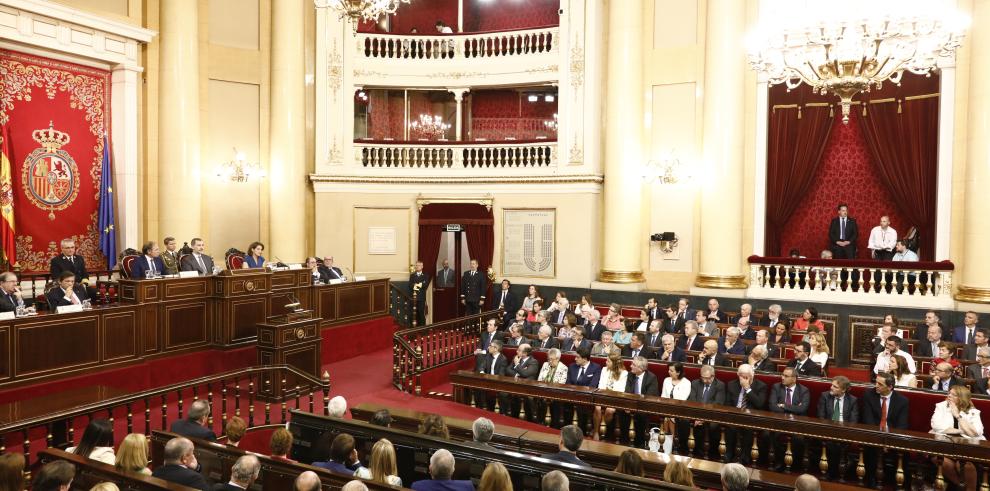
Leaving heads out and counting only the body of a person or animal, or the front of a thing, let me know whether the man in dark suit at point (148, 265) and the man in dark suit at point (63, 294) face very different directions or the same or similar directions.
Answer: same or similar directions

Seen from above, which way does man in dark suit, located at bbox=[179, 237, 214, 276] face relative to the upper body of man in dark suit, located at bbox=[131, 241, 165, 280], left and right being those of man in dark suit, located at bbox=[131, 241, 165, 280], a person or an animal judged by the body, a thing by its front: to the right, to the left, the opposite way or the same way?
the same way

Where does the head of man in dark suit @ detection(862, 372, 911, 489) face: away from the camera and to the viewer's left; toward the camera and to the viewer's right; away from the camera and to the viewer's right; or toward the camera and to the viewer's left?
toward the camera and to the viewer's left

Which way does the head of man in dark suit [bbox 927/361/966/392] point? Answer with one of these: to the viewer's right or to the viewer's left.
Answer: to the viewer's left

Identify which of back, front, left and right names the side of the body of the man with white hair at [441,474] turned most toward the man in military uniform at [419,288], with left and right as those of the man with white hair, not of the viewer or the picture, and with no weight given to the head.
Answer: front

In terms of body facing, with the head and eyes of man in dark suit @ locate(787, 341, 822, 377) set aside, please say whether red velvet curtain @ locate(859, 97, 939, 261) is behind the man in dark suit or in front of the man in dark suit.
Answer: behind

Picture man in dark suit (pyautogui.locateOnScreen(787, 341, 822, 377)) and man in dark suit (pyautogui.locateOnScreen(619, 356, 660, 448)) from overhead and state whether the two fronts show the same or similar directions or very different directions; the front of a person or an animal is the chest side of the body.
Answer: same or similar directions

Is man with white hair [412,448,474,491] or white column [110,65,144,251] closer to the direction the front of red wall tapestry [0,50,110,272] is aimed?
the man with white hair

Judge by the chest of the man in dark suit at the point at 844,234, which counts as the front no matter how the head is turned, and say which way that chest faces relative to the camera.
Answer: toward the camera

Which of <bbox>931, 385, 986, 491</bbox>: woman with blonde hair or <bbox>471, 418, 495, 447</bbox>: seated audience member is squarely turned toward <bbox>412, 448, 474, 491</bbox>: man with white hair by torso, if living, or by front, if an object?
the woman with blonde hair

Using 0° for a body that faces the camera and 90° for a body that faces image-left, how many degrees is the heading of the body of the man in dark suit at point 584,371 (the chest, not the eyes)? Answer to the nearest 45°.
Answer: approximately 45°

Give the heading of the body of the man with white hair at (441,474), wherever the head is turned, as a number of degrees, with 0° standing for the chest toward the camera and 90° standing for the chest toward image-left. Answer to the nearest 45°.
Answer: approximately 180°

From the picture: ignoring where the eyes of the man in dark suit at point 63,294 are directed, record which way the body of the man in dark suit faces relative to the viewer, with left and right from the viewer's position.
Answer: facing the viewer and to the right of the viewer

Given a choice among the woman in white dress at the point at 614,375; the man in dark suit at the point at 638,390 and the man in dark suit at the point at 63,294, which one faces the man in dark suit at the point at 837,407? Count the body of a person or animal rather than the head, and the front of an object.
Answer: the man in dark suit at the point at 63,294

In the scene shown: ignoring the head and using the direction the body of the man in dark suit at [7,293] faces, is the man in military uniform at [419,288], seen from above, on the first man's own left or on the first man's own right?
on the first man's own left

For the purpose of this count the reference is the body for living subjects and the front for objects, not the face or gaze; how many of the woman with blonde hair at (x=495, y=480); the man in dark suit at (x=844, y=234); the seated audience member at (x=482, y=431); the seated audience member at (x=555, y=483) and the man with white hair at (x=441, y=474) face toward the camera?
1

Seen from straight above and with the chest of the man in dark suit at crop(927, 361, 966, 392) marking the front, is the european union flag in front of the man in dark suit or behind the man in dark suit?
in front

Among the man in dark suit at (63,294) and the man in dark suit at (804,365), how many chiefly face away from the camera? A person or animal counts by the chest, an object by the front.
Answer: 0

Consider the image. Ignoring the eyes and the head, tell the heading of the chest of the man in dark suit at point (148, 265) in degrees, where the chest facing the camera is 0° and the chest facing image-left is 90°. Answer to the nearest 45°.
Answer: approximately 315°

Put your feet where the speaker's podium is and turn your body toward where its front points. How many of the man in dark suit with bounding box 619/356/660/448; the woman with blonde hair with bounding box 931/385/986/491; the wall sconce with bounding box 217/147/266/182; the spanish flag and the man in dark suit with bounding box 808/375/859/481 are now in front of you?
3

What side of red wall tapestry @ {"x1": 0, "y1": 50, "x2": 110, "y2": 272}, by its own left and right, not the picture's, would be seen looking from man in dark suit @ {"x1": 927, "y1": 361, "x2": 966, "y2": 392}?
front

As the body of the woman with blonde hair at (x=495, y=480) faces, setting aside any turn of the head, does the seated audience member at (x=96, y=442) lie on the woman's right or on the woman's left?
on the woman's left
